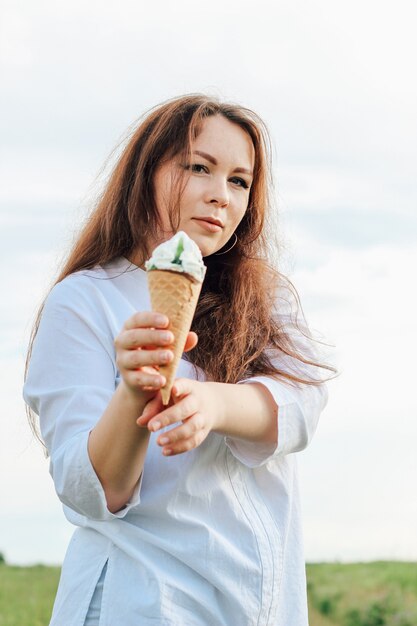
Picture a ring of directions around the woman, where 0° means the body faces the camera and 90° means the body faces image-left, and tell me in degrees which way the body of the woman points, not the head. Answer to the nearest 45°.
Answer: approximately 315°
